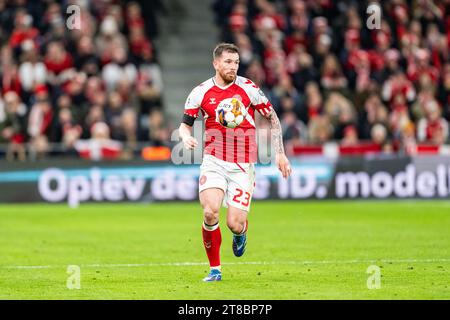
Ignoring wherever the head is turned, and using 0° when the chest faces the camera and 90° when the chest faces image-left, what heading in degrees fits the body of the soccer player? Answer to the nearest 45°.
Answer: approximately 0°
